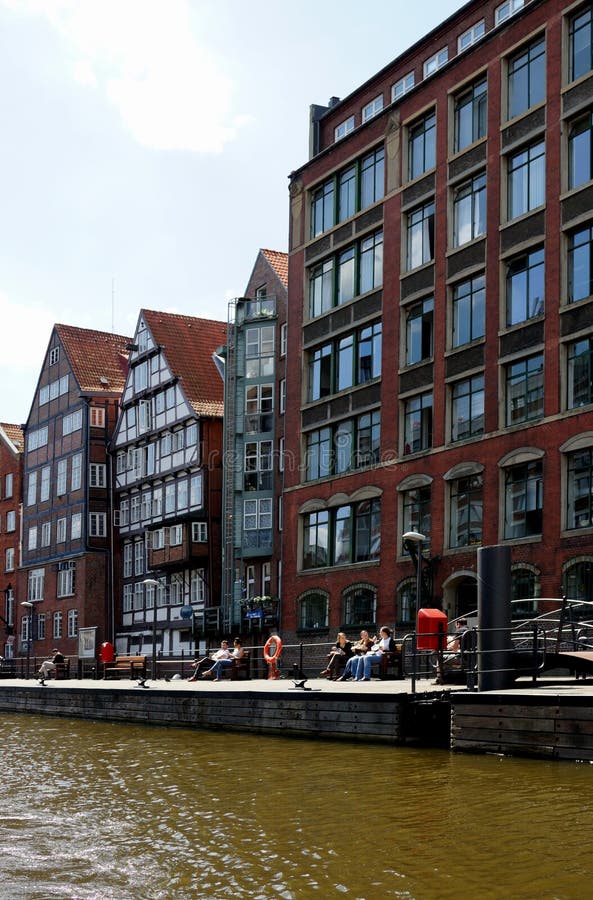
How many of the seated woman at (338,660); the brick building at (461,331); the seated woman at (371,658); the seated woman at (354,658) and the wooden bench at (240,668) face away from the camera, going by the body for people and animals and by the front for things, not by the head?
0

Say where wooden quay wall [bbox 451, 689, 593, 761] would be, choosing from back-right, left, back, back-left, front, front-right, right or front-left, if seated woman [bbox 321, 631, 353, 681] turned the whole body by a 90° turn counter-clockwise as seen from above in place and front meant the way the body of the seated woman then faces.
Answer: front-right

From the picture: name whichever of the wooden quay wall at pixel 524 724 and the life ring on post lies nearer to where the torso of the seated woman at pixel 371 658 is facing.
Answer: the wooden quay wall

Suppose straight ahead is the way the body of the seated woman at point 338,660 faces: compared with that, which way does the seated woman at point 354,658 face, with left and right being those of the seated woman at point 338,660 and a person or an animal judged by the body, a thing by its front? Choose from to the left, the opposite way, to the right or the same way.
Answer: the same way

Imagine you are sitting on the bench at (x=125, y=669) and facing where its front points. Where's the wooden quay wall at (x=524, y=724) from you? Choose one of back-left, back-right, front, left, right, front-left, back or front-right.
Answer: front-left

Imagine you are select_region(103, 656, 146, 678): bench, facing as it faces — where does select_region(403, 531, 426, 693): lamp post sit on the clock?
The lamp post is roughly at 10 o'clock from the bench.

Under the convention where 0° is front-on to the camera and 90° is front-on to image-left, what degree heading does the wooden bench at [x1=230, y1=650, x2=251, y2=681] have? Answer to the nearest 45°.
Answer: approximately 45°

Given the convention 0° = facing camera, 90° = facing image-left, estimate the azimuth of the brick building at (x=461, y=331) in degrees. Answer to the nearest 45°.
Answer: approximately 45°

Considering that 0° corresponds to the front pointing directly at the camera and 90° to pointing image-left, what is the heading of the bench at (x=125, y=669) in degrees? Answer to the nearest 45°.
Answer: approximately 45°

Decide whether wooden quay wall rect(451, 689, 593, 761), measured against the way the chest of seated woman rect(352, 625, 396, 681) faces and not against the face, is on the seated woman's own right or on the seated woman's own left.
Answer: on the seated woman's own left
